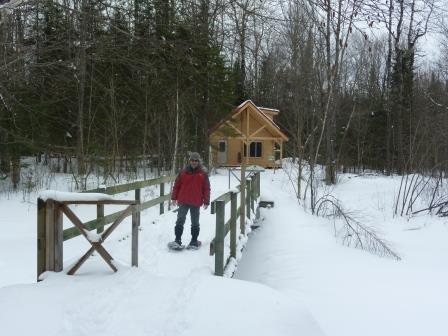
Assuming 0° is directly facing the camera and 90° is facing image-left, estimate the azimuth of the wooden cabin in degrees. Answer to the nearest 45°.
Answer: approximately 0°

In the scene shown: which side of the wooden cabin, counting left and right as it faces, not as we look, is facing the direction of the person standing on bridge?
front

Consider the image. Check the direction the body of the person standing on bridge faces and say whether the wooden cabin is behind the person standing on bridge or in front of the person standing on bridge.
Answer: behind

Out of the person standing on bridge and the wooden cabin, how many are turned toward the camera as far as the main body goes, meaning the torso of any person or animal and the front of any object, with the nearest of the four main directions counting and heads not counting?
2

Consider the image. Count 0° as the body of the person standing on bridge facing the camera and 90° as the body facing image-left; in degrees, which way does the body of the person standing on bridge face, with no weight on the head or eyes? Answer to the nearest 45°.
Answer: approximately 0°
